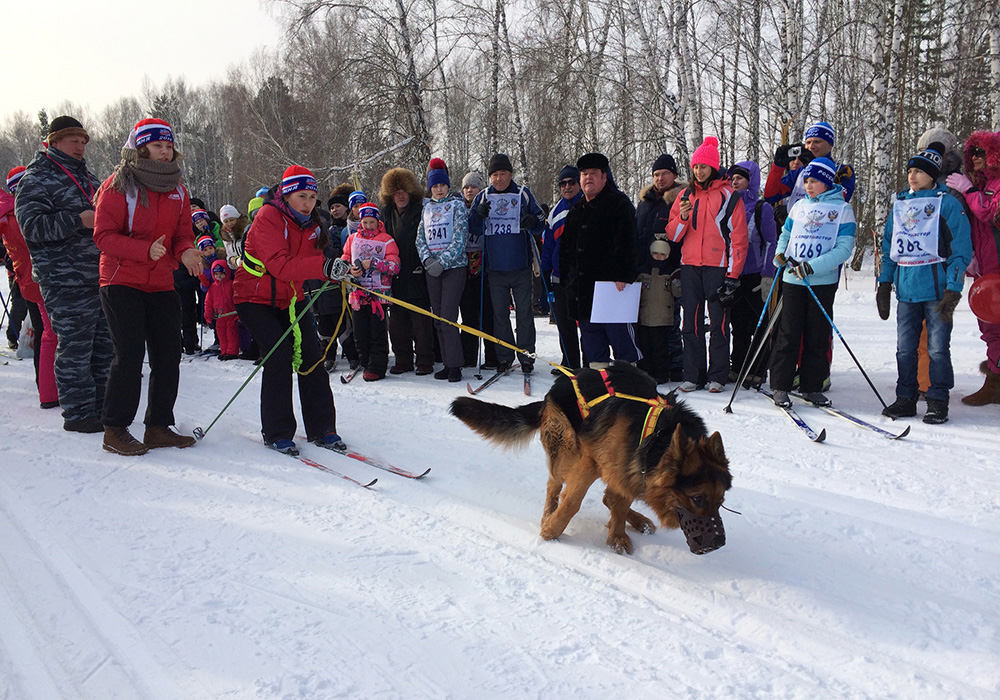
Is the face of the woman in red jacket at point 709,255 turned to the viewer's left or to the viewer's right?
to the viewer's left

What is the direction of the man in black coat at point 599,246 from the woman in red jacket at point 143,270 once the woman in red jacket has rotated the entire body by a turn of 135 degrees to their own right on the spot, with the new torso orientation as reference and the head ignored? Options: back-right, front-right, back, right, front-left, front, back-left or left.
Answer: back

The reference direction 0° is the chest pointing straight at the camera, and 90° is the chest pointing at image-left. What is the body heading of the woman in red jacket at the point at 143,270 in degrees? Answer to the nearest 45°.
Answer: approximately 315°

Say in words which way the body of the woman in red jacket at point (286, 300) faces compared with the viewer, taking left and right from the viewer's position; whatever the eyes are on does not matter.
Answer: facing the viewer and to the right of the viewer

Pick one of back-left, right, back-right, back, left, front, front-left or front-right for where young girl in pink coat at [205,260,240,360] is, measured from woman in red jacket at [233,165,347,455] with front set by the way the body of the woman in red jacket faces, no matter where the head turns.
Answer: back-left

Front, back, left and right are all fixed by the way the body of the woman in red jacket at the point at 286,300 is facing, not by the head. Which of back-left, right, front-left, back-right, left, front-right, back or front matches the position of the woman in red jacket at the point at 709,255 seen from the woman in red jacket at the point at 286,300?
front-left

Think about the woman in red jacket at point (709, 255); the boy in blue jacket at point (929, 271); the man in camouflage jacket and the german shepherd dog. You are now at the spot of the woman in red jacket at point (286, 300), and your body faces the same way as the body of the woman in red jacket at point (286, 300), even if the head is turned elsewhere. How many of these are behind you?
1

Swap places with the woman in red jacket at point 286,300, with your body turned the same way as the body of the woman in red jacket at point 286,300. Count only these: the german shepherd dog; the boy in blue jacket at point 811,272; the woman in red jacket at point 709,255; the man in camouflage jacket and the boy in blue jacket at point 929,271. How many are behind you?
1

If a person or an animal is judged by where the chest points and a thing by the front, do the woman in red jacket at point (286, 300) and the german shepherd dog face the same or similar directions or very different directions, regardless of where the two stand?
same or similar directions

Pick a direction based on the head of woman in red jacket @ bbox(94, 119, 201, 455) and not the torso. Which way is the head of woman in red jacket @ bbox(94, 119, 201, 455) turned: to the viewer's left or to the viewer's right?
to the viewer's right

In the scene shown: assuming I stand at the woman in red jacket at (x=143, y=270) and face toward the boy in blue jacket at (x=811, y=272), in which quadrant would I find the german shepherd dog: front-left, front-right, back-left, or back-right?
front-right

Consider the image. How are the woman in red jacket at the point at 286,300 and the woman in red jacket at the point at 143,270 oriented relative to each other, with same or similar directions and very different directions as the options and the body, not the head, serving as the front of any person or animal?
same or similar directions
